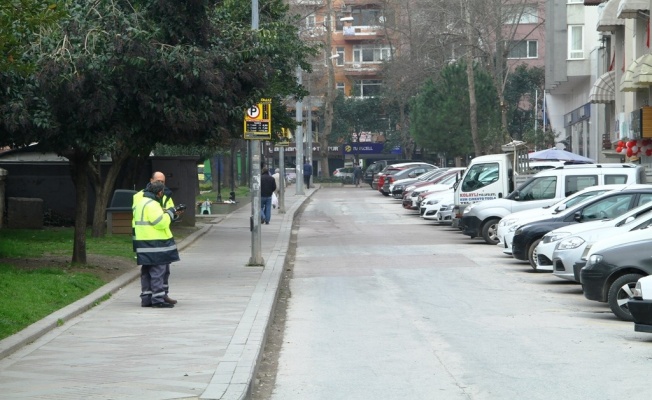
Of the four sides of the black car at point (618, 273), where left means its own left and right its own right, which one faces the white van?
right

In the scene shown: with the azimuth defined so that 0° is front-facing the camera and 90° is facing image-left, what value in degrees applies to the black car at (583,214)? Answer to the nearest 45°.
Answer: approximately 90°

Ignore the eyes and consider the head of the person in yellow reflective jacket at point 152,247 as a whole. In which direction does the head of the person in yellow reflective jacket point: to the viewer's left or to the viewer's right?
to the viewer's right

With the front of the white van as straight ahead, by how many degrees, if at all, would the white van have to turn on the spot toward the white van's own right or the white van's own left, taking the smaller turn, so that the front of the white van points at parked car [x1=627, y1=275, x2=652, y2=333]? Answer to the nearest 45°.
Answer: approximately 90° to the white van's own left

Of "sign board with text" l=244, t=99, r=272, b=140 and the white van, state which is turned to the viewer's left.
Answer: the white van

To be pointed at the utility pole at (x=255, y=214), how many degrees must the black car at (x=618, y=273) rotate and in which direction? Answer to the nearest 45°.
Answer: approximately 45° to its right

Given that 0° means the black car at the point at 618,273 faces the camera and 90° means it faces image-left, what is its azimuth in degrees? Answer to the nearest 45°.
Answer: approximately 90°

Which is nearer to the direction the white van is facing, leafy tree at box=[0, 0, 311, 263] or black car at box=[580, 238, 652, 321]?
the leafy tree

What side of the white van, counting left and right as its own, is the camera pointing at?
left
